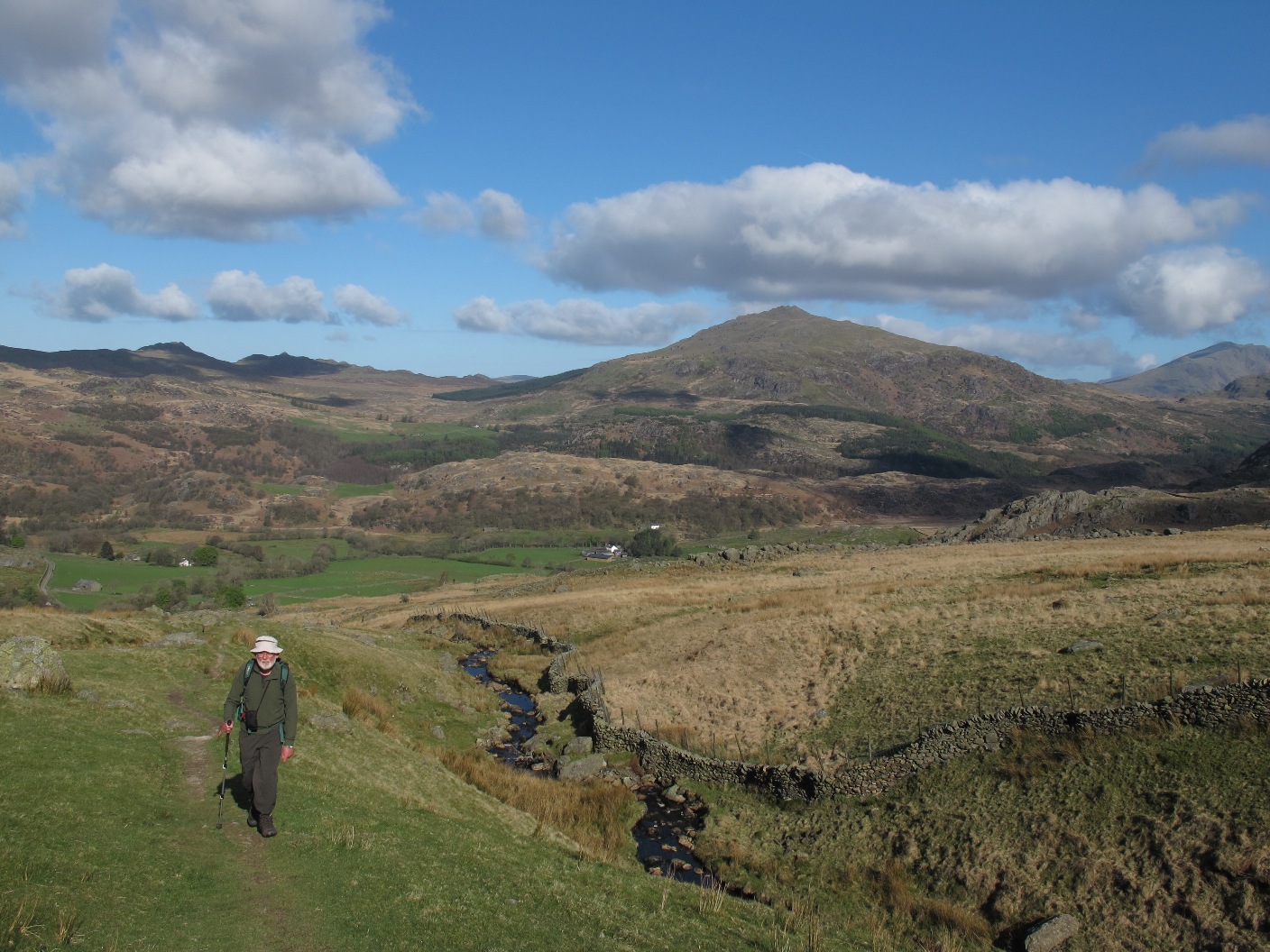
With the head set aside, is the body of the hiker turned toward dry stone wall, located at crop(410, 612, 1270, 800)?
no

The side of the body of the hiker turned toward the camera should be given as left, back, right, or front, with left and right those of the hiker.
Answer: front

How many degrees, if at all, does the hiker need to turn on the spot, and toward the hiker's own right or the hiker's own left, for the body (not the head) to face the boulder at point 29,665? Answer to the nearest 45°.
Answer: approximately 135° to the hiker's own right

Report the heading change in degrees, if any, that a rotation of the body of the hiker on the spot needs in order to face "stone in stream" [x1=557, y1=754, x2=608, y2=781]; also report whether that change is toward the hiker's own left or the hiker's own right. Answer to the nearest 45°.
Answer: approximately 135° to the hiker's own left

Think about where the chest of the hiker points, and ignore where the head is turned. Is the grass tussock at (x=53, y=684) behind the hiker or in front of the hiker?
behind

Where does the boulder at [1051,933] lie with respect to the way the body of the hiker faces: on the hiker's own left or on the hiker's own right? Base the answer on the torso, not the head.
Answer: on the hiker's own left

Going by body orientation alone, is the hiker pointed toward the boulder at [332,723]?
no

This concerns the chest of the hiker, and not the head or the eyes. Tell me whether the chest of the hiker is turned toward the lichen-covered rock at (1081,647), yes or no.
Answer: no
